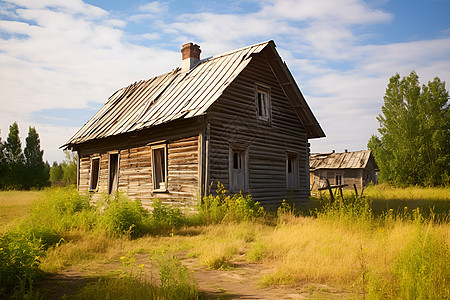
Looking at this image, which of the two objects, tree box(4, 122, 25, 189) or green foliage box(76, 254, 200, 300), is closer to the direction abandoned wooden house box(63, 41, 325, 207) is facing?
the green foliage

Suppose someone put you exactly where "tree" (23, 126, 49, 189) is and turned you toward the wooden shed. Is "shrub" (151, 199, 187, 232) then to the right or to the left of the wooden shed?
right

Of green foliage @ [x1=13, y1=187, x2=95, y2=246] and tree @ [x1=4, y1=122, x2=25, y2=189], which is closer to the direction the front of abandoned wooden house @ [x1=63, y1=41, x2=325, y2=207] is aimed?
the green foliage

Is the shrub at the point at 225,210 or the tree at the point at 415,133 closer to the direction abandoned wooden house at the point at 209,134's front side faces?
the shrub

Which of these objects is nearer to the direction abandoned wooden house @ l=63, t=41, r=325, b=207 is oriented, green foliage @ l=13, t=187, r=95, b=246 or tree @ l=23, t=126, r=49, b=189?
the green foliage

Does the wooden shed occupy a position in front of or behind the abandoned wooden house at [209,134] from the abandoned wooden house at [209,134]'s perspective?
behind

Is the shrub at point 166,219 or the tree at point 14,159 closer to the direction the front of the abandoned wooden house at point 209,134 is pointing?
the shrub

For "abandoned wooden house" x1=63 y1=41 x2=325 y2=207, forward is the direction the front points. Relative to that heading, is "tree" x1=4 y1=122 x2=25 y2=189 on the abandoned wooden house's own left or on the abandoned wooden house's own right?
on the abandoned wooden house's own right

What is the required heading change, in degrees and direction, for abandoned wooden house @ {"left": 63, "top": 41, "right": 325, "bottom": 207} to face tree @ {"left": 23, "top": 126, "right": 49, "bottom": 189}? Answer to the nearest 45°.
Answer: approximately 90° to its right
